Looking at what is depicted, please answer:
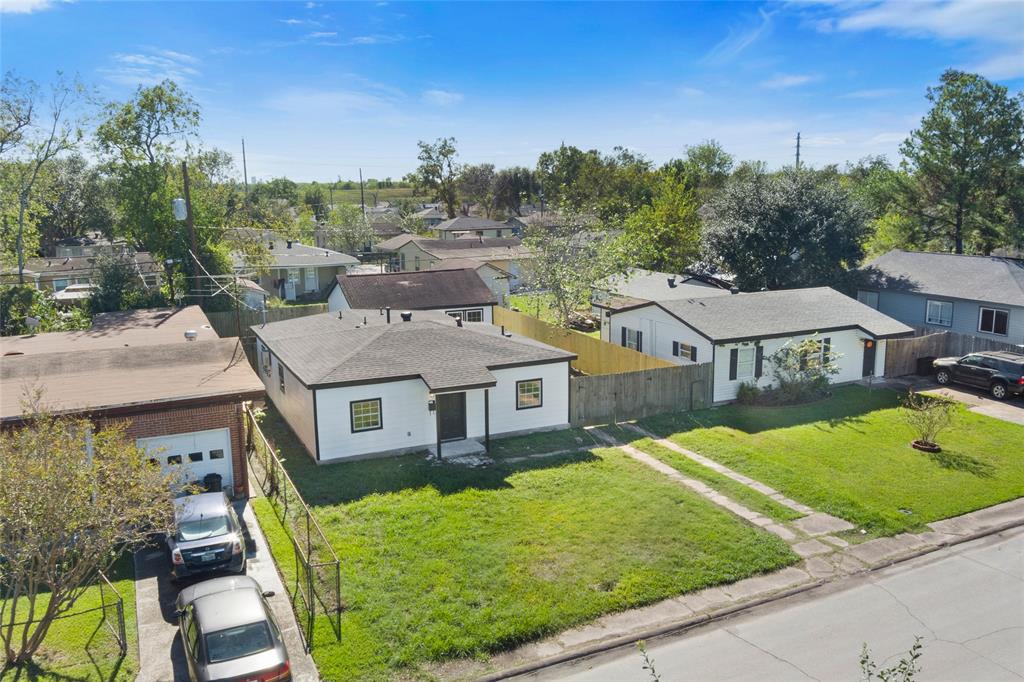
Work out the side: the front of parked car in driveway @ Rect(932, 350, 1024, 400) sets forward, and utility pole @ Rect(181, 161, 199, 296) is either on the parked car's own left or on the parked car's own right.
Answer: on the parked car's own left

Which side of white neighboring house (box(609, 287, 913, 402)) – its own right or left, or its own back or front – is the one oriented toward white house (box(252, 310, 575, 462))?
right

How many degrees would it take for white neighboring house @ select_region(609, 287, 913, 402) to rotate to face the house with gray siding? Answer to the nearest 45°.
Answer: approximately 90° to its left

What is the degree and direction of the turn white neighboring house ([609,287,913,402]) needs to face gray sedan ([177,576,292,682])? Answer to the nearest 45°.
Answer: approximately 45° to its right

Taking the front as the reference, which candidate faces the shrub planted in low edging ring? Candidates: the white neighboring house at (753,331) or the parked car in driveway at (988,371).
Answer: the white neighboring house
